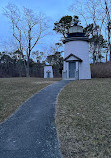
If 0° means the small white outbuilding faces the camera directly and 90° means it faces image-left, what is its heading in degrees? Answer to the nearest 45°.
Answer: approximately 0°
